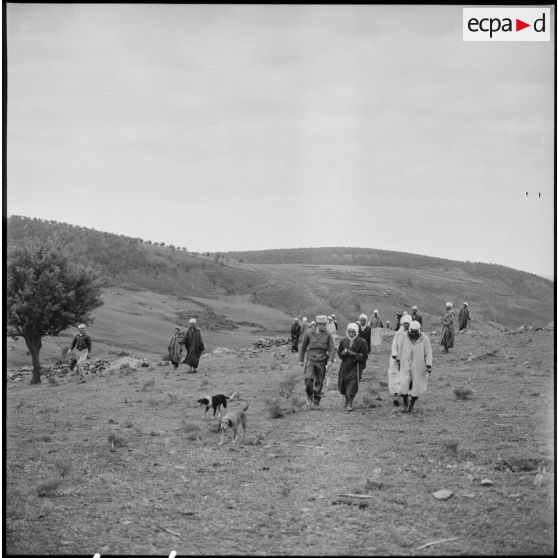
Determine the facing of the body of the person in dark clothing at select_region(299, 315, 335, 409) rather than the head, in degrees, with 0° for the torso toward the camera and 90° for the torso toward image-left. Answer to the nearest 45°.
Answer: approximately 0°

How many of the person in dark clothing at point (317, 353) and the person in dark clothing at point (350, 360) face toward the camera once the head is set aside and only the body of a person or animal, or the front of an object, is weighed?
2

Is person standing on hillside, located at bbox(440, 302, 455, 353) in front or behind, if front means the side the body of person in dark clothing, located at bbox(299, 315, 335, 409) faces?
behind

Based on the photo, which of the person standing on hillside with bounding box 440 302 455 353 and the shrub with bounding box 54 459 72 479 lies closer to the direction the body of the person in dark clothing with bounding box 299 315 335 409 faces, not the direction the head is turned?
the shrub
